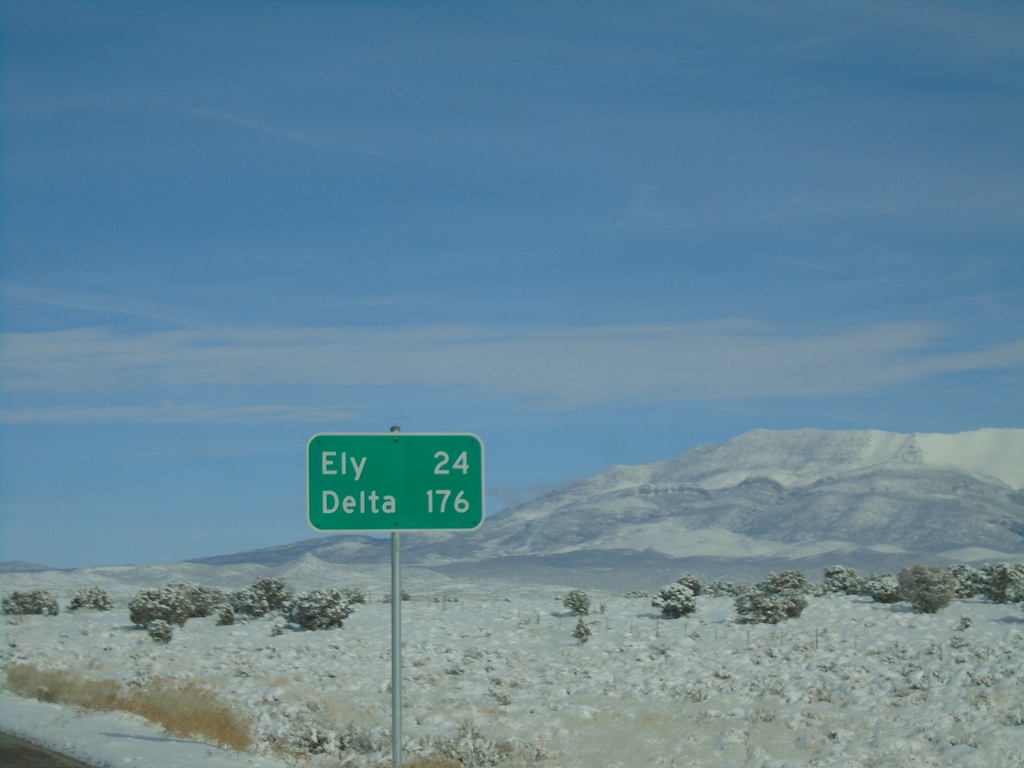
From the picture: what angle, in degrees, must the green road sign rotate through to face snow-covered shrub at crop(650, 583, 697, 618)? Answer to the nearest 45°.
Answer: approximately 180°

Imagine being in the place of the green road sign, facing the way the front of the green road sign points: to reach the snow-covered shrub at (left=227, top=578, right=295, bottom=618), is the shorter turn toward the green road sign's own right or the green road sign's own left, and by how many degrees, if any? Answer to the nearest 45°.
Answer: approximately 180°

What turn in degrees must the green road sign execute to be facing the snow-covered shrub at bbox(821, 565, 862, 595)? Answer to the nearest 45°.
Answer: approximately 135° to its left

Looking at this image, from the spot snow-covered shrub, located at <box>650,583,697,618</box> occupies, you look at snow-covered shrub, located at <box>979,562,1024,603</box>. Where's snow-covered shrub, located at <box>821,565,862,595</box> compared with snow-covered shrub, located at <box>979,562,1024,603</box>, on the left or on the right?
left

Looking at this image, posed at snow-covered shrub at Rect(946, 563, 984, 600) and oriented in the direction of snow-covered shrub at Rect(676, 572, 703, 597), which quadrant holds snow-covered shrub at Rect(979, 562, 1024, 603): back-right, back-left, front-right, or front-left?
back-left

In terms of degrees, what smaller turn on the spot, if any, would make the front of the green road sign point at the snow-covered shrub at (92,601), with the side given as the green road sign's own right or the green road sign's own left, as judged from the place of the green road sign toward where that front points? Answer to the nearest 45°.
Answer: approximately 180°

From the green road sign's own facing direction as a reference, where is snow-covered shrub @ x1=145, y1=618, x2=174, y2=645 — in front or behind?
behind

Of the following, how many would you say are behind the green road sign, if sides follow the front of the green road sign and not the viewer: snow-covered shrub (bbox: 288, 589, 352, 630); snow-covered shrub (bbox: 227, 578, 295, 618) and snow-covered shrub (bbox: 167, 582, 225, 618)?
3

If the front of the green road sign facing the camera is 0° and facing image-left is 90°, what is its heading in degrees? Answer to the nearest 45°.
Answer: approximately 0°

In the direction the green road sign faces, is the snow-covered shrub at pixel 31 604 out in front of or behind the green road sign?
behind

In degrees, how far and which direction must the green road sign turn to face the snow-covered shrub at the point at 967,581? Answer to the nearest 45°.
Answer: approximately 135° to its left
